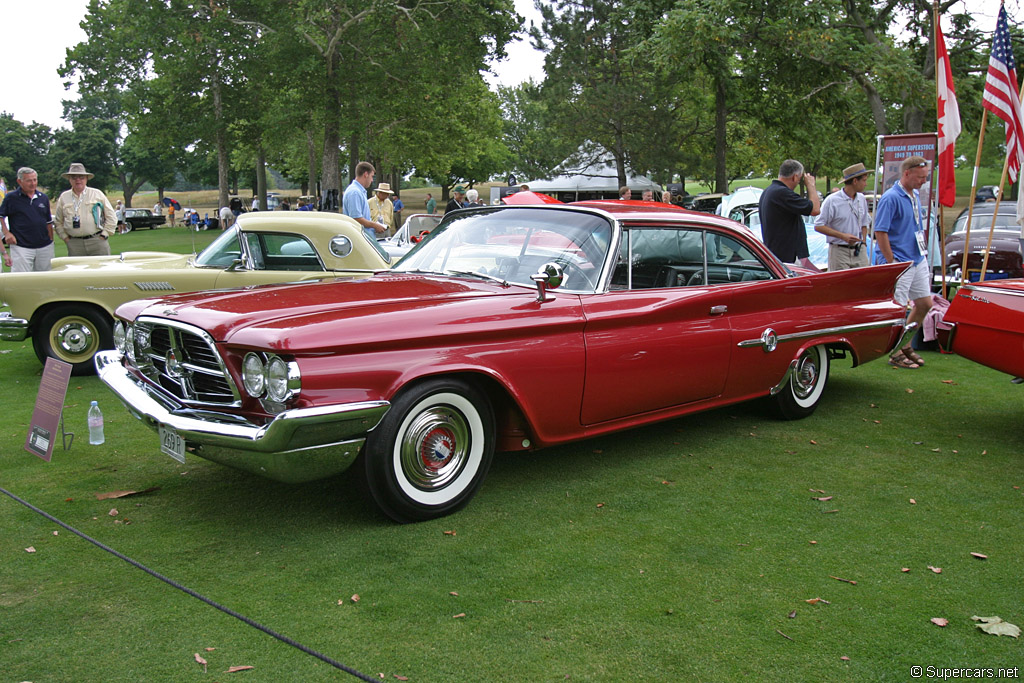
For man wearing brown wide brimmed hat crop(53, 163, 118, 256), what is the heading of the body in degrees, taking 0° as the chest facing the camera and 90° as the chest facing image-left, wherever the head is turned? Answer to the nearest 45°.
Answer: approximately 0°

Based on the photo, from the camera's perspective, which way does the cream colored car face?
to the viewer's left

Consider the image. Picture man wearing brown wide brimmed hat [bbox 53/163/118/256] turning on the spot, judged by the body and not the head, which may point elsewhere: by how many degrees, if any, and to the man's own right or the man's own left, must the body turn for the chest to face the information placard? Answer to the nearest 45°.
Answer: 0° — they already face it

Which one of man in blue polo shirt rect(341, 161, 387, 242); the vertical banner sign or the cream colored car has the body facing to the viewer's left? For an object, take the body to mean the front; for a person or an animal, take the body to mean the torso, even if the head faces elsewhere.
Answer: the cream colored car

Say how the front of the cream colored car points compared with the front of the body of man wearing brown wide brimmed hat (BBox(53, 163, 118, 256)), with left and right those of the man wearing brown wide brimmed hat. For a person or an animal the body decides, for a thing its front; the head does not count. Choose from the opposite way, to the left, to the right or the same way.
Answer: to the right

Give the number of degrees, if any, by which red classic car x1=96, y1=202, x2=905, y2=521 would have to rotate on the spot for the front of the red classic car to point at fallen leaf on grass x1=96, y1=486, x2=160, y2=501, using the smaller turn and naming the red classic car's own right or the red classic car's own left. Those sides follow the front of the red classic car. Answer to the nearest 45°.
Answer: approximately 45° to the red classic car's own right
